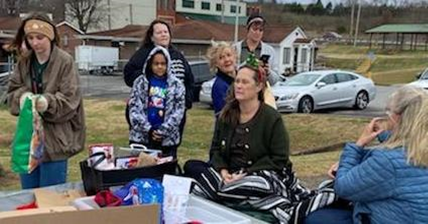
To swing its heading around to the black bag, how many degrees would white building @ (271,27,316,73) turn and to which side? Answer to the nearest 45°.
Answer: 0° — it already faces it

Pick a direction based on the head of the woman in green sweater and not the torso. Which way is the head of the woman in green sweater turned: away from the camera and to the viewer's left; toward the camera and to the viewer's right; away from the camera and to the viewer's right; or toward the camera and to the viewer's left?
toward the camera and to the viewer's left

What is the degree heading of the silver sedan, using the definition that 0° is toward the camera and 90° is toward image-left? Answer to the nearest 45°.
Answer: approximately 45°

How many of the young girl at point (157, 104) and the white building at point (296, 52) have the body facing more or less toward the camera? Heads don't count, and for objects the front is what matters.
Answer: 2

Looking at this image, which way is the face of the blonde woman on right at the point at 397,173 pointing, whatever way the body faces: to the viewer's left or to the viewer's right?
to the viewer's left

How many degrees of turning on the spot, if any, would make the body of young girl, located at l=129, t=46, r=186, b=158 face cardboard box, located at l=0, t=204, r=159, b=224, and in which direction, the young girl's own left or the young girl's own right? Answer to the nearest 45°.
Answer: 0° — they already face it

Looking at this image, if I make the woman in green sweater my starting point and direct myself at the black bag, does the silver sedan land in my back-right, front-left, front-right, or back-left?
back-right

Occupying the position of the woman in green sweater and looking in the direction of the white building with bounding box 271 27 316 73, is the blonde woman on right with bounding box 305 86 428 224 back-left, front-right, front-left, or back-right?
back-right

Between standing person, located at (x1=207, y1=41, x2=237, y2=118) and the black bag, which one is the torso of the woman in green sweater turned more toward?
the black bag

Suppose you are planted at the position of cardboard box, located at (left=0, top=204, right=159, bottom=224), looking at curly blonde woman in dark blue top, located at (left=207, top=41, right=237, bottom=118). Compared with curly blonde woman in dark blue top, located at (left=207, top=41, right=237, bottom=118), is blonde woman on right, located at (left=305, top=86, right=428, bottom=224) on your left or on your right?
right

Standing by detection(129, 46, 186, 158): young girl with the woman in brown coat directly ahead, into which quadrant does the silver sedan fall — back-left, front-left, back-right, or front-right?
back-right

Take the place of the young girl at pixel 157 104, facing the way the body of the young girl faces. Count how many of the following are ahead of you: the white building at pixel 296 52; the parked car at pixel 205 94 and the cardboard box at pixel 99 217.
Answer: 1

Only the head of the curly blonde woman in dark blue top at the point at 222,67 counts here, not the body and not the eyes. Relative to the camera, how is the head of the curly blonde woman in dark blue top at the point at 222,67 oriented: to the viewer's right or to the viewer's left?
to the viewer's right

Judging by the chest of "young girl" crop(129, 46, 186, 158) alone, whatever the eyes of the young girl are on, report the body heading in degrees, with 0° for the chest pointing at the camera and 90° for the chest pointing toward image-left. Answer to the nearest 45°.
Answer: approximately 0°

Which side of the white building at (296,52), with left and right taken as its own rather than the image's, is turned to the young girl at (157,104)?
front
